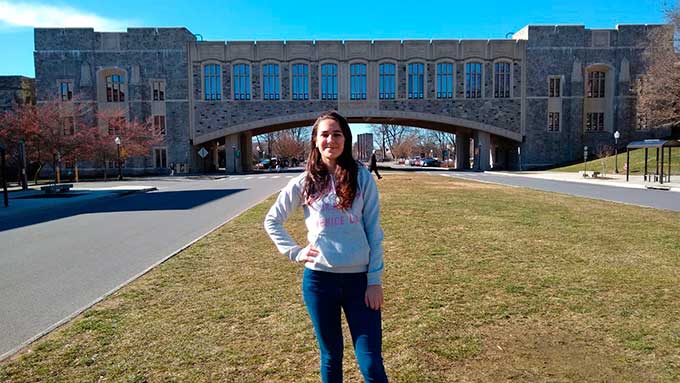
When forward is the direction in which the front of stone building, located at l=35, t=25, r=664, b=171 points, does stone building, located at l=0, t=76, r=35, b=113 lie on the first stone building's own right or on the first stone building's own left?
on the first stone building's own right

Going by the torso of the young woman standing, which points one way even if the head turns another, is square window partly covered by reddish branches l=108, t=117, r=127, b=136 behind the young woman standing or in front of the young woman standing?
behind

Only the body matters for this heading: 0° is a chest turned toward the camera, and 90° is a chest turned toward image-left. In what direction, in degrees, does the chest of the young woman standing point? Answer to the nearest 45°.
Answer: approximately 0°

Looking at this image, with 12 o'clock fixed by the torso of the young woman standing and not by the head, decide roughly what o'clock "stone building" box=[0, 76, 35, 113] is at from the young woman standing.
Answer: The stone building is roughly at 5 o'clock from the young woman standing.

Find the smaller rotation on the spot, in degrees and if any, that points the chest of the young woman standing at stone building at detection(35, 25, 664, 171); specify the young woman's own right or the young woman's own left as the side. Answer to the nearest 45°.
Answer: approximately 180°

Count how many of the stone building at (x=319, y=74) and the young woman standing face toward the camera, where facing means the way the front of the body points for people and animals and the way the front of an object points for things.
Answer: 2
